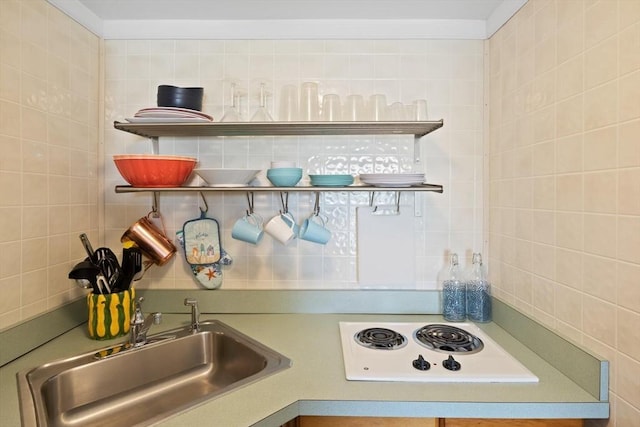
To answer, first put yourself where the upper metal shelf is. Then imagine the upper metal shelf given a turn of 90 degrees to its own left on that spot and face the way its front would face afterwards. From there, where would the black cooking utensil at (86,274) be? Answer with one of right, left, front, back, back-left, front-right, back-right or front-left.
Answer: back

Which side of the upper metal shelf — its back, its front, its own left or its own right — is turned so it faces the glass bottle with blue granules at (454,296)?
left

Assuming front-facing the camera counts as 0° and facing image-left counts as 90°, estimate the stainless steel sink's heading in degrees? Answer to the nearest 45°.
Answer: approximately 315°

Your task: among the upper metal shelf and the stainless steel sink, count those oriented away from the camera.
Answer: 0

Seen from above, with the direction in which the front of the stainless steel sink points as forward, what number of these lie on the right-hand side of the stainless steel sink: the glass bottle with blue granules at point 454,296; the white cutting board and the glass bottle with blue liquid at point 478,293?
0

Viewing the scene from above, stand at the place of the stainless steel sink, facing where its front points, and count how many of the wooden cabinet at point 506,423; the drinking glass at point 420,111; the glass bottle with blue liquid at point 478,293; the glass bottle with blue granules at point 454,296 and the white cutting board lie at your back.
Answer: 0

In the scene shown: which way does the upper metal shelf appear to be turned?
toward the camera

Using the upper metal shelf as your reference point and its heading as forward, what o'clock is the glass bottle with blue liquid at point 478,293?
The glass bottle with blue liquid is roughly at 9 o'clock from the upper metal shelf.
